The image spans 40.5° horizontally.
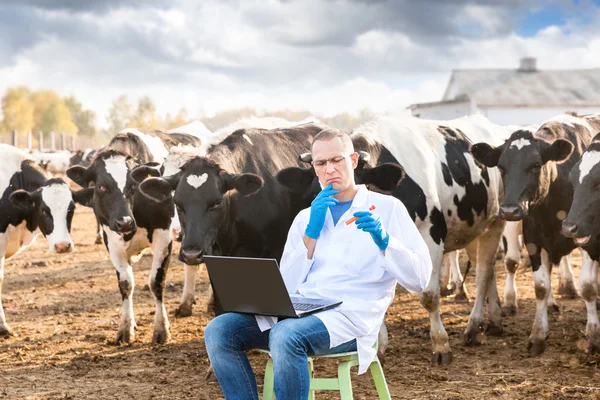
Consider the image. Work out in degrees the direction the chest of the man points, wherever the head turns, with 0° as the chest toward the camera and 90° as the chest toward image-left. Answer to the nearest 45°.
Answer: approximately 45°

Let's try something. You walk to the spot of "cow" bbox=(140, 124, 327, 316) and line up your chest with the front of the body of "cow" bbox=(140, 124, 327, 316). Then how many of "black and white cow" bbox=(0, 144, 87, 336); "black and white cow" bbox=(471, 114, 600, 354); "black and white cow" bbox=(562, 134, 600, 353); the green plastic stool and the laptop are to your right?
1

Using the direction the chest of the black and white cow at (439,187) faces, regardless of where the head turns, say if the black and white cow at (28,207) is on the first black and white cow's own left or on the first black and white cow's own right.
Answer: on the first black and white cow's own right

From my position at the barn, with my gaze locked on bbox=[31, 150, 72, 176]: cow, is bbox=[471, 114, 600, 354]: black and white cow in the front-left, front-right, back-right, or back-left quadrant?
front-left

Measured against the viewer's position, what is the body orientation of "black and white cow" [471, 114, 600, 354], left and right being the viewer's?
facing the viewer and to the left of the viewer

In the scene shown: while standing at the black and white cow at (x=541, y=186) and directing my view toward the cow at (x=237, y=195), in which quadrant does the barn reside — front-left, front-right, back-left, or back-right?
back-right

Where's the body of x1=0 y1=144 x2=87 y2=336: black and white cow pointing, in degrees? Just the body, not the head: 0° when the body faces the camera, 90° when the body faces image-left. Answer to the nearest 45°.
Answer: approximately 315°

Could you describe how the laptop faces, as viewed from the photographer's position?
facing away from the viewer and to the right of the viewer

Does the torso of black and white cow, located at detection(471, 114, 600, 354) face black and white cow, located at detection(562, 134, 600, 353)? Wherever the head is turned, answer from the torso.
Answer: no

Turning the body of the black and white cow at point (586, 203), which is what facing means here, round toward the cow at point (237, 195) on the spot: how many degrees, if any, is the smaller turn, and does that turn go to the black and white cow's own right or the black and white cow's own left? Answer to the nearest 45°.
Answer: approximately 45° to the black and white cow's own right

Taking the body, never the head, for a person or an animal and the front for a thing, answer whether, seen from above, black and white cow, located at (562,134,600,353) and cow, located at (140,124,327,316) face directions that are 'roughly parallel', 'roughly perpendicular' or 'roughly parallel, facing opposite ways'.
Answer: roughly parallel

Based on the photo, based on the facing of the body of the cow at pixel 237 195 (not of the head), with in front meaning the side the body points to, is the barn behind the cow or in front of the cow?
behind

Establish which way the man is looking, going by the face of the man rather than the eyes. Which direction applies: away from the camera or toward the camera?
toward the camera

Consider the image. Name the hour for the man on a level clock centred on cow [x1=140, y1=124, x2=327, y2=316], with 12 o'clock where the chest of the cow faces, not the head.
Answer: The man is roughly at 10 o'clock from the cow.

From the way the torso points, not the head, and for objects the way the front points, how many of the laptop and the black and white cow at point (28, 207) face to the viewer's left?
0

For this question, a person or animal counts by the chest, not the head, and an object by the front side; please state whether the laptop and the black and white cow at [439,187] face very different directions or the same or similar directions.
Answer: very different directions

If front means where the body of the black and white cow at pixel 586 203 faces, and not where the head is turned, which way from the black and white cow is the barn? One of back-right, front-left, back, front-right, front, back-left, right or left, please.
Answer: back-right

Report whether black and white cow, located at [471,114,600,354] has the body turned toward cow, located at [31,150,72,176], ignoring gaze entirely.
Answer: no

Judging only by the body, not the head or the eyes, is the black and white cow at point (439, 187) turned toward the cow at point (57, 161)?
no
